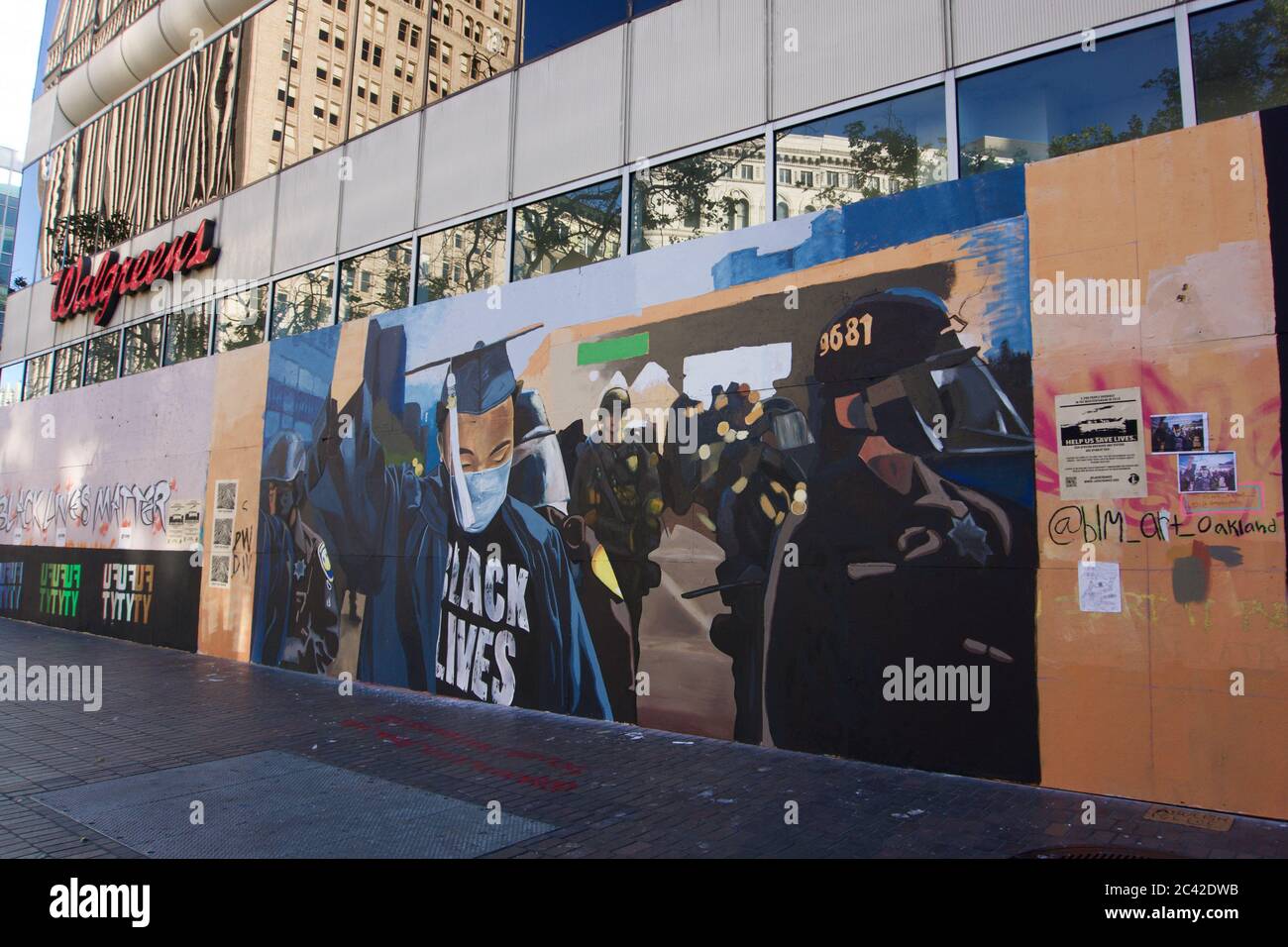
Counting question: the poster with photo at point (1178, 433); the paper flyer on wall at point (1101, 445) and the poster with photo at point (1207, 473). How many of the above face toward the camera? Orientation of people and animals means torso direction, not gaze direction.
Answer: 3

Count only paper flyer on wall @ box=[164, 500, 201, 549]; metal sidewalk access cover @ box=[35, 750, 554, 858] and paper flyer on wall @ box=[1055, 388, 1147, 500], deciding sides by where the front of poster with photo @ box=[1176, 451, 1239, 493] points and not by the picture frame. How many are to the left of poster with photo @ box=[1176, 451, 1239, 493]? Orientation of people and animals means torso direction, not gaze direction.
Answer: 0

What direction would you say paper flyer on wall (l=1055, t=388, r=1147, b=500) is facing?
toward the camera

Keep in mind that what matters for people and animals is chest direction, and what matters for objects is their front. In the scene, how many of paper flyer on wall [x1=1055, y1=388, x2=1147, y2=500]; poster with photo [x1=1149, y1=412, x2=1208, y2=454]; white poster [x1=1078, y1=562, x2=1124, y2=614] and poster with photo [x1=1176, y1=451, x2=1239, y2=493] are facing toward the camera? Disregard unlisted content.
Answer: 4

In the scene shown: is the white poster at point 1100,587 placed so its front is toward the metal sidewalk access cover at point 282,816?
no

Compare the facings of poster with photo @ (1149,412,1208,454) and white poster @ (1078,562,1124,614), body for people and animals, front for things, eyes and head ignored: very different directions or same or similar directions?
same or similar directions

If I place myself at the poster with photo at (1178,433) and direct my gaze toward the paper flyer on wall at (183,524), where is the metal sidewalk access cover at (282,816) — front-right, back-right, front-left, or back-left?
front-left

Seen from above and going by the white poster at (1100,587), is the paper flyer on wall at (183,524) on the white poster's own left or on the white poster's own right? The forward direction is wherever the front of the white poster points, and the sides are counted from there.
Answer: on the white poster's own right

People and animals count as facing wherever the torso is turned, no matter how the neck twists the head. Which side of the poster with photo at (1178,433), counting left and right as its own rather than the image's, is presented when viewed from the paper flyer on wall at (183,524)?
right

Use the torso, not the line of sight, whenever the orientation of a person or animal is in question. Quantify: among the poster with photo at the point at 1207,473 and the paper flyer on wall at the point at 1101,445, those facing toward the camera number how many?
2

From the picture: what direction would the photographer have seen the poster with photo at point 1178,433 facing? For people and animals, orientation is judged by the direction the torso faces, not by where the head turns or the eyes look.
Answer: facing the viewer

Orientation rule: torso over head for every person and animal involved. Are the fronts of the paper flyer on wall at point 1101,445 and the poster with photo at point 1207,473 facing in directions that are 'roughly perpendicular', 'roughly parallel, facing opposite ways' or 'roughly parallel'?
roughly parallel
